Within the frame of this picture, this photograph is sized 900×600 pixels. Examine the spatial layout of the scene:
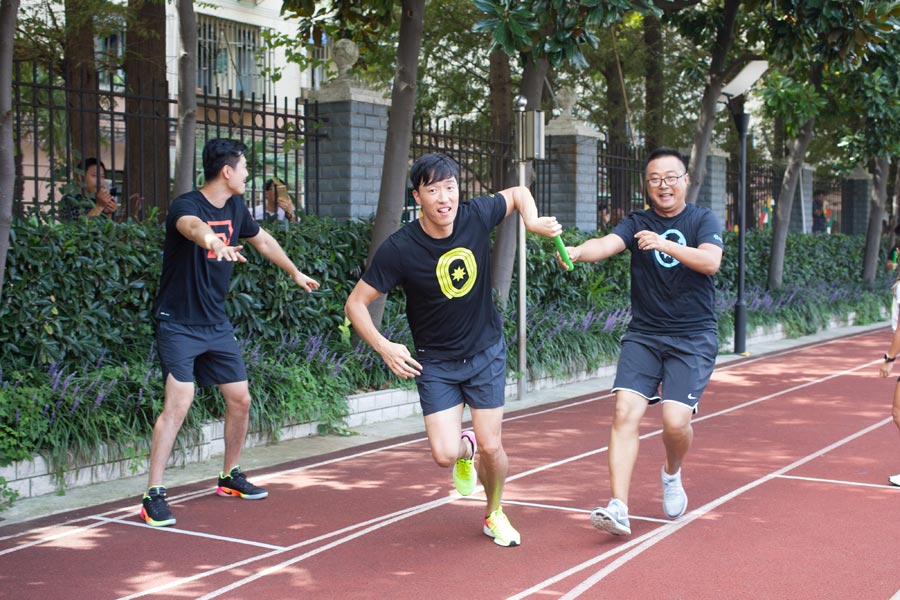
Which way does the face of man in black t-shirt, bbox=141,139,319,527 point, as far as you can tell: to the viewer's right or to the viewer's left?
to the viewer's right

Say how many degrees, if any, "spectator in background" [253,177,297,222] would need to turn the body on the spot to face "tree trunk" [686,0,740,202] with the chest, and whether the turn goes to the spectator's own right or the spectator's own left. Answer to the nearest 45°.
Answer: approximately 135° to the spectator's own left

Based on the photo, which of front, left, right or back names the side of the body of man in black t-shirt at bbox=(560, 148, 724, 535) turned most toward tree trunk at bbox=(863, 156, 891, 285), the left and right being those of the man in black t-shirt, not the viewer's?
back

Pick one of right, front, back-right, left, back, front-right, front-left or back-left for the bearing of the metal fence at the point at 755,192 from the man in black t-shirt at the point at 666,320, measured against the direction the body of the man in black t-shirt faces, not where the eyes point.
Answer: back

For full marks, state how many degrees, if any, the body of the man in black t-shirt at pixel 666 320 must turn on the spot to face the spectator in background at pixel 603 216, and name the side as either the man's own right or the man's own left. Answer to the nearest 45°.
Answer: approximately 180°

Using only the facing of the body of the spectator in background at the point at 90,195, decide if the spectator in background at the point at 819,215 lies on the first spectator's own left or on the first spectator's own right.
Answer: on the first spectator's own left

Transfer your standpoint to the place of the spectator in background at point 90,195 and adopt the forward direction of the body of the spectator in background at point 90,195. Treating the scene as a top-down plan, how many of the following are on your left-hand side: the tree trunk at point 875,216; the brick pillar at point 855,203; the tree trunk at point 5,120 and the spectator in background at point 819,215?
3

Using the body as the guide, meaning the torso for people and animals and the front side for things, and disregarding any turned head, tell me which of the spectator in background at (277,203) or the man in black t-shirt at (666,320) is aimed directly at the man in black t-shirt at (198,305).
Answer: the spectator in background

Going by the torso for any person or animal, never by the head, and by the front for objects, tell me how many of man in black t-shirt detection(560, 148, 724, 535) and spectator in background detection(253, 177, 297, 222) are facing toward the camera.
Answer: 2

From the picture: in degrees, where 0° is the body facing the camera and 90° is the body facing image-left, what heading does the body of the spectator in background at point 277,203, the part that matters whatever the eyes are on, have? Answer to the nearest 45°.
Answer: approximately 0°

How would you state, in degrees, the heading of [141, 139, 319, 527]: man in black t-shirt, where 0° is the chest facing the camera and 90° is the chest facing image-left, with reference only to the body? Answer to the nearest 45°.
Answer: approximately 315°

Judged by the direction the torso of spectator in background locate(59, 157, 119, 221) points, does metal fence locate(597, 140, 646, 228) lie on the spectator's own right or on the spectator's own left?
on the spectator's own left

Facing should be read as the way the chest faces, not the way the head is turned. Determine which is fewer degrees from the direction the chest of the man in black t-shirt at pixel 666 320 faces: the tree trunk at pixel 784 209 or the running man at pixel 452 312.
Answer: the running man
